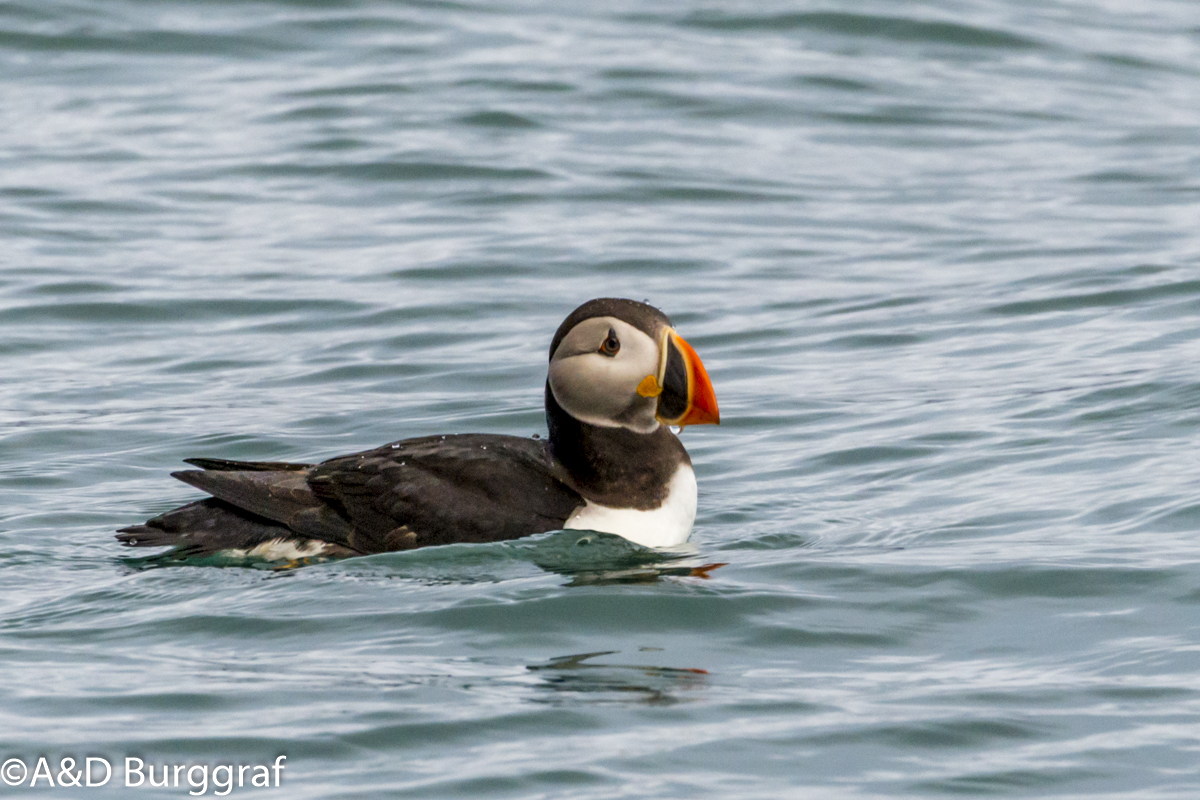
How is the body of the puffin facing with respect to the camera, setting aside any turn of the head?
to the viewer's right
